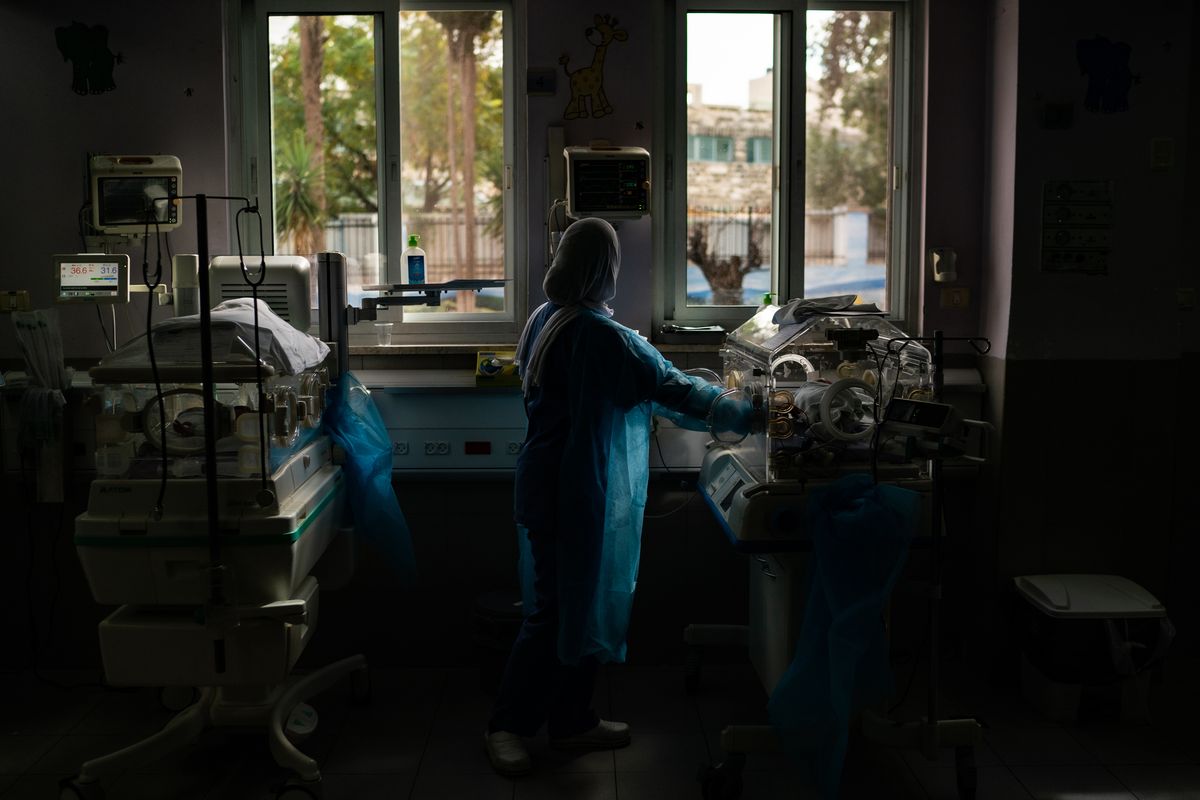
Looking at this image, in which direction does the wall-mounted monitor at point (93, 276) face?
toward the camera

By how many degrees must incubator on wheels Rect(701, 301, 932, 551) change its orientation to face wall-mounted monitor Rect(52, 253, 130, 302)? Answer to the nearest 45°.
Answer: approximately 45° to its right

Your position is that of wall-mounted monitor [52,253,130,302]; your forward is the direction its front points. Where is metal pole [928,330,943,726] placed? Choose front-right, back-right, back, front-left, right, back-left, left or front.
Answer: front-left

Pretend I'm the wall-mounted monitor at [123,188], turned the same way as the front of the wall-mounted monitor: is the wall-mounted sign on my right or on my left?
on my left

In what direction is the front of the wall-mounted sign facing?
toward the camera

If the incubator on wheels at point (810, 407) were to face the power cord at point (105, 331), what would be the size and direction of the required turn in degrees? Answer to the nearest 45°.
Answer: approximately 45° to its right

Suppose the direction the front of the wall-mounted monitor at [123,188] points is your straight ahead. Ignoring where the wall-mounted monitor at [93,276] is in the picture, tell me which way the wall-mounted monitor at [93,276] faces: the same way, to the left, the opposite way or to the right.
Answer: the same way

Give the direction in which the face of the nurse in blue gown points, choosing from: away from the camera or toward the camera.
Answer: away from the camera

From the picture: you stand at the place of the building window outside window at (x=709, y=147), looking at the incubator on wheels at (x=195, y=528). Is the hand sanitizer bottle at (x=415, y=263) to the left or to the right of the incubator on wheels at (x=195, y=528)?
right

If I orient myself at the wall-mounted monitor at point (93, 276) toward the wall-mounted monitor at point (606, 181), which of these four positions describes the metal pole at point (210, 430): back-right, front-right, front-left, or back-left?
front-right

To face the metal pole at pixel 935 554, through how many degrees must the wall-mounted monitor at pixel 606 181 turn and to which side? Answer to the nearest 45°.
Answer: approximately 45° to its left

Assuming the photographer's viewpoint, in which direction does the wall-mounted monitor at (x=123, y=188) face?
facing the viewer

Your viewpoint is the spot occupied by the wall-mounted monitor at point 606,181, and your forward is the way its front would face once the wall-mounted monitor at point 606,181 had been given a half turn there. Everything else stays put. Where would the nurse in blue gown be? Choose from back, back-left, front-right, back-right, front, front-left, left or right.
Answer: back

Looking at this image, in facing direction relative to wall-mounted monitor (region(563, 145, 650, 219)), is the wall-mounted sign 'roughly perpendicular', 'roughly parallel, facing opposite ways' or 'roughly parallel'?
roughly parallel

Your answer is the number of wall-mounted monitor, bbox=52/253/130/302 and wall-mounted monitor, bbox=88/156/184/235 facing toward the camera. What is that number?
2
